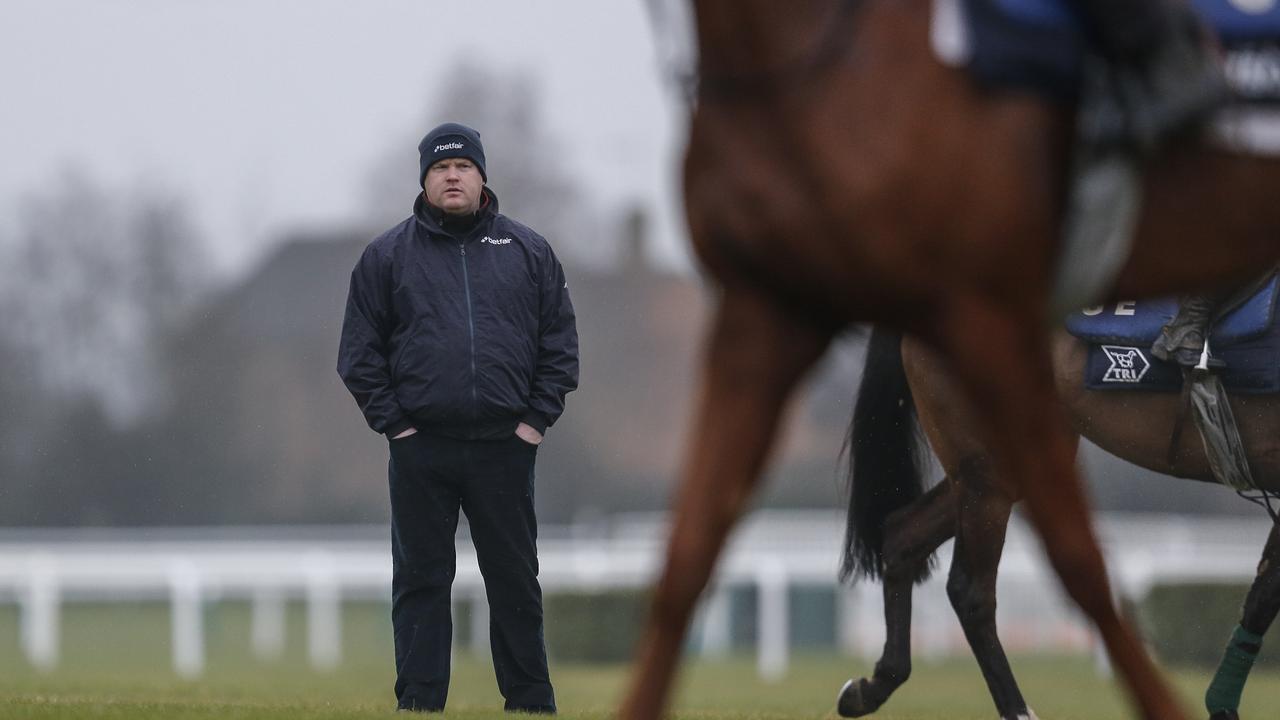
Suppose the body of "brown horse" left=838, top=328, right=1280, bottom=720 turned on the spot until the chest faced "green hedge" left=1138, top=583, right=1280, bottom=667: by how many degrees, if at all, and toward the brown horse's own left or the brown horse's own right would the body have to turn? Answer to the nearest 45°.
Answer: approximately 90° to the brown horse's own left

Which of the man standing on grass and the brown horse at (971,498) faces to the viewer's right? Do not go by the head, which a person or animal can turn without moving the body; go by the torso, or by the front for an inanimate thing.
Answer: the brown horse

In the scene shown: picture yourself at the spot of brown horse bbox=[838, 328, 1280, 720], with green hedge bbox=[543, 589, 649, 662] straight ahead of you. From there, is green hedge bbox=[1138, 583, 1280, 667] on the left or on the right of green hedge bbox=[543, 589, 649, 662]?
right

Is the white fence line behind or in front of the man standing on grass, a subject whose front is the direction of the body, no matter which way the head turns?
behind

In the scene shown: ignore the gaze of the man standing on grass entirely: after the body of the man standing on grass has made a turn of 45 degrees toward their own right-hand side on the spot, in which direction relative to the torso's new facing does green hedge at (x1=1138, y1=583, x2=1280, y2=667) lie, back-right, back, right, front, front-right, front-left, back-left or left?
back

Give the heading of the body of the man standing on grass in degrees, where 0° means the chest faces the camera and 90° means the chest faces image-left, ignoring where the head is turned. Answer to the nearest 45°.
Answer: approximately 0°

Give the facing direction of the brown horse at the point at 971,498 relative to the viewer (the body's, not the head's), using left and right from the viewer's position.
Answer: facing to the right of the viewer

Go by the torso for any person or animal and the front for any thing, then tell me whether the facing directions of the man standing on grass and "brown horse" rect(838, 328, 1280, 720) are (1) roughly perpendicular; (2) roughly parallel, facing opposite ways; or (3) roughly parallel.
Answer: roughly perpendicular

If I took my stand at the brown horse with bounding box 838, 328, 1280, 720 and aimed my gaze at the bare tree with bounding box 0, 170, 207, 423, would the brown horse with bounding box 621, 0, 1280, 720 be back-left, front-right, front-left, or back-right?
back-left

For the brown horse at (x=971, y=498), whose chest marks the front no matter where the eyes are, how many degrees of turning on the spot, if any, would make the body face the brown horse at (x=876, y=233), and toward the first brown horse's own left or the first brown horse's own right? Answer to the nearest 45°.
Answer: approximately 90° to the first brown horse's own right

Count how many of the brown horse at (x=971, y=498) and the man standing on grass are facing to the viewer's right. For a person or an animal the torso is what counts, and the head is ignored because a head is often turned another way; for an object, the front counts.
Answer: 1

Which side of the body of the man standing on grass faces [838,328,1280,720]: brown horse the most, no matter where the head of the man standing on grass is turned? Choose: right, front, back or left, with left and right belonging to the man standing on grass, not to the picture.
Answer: left

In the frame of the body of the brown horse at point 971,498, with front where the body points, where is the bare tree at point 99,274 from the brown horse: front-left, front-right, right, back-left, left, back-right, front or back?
back-left

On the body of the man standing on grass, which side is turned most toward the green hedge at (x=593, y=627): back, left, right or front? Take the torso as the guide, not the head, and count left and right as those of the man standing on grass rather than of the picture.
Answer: back
